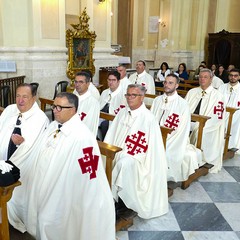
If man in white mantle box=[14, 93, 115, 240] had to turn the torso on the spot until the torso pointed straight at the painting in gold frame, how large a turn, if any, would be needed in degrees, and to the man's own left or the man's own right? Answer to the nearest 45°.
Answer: approximately 135° to the man's own right

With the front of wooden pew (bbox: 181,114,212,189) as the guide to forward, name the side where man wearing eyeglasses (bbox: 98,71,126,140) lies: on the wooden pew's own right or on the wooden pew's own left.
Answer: on the wooden pew's own right

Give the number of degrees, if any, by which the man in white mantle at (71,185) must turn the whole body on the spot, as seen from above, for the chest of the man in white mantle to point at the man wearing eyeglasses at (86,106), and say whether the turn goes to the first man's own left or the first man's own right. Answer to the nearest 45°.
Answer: approximately 135° to the first man's own right

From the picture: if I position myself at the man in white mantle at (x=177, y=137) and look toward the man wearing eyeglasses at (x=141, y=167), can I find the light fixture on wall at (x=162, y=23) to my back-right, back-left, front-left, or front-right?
back-right

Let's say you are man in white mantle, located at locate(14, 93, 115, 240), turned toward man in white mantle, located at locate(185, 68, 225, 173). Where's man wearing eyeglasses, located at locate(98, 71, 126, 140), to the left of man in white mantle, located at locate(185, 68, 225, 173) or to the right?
left

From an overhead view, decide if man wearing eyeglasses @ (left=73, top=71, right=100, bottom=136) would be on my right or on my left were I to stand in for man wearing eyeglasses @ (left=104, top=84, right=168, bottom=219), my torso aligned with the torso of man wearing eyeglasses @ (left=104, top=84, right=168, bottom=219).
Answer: on my right

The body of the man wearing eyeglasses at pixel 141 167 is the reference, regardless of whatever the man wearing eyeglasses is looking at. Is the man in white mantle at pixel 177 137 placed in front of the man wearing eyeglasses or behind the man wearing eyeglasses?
behind

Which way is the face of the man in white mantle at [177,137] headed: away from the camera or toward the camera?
toward the camera

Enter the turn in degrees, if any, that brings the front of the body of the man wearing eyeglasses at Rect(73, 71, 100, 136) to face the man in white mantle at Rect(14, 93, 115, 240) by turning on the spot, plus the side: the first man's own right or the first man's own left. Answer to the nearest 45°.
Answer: approximately 45° to the first man's own left

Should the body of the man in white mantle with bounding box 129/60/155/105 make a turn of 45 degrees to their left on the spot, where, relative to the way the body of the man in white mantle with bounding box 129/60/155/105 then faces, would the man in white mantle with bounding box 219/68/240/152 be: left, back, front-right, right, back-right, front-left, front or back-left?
front-left

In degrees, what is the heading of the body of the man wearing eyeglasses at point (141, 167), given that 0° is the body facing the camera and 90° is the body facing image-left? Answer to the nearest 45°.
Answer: approximately 45°

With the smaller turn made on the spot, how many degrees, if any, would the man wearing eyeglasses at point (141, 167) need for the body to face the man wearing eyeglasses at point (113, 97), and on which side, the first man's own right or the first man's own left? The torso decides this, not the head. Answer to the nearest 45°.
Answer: approximately 135° to the first man's own right

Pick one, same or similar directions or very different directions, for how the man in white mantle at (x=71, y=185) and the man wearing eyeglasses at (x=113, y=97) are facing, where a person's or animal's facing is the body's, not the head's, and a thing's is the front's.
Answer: same or similar directions

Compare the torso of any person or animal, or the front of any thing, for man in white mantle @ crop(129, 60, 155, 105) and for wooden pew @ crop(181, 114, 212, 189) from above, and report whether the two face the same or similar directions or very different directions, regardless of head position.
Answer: same or similar directions
